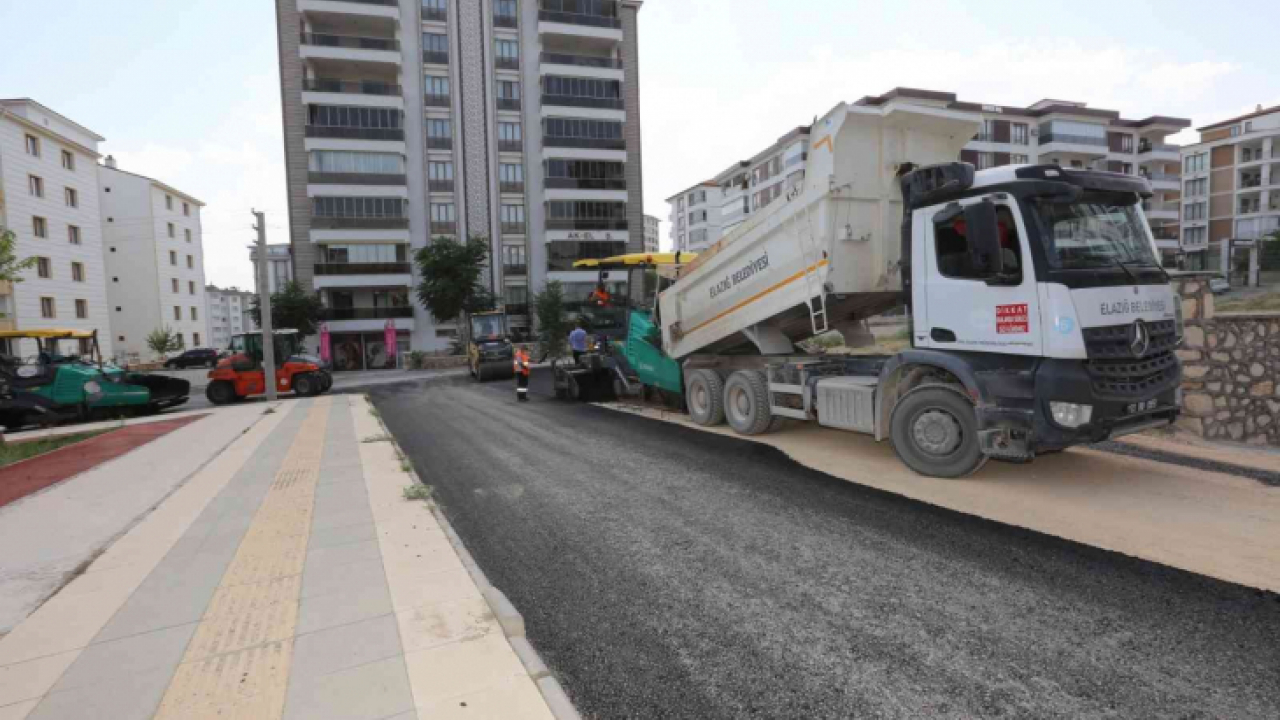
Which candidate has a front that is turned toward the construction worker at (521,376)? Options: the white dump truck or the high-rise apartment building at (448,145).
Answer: the high-rise apartment building

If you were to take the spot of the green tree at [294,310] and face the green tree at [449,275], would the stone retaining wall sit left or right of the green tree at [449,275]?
right

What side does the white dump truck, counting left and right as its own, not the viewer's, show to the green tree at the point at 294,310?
back

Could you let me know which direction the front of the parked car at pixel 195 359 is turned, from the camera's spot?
facing to the left of the viewer

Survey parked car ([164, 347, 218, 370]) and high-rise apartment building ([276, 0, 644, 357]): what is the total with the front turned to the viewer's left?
1

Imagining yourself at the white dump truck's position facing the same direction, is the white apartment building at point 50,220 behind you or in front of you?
behind

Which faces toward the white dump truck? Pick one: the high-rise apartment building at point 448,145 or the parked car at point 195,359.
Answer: the high-rise apartment building

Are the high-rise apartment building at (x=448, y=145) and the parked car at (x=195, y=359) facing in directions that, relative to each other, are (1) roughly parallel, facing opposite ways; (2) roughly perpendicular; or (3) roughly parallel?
roughly perpendicular

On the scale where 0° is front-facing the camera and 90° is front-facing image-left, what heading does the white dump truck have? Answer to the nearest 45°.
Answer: approximately 315°

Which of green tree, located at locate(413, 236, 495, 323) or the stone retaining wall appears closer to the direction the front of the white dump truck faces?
the stone retaining wall

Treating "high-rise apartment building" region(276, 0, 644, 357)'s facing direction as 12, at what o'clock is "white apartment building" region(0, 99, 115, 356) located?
The white apartment building is roughly at 3 o'clock from the high-rise apartment building.

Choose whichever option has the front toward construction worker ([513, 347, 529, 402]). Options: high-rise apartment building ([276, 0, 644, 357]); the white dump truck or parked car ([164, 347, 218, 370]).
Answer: the high-rise apartment building

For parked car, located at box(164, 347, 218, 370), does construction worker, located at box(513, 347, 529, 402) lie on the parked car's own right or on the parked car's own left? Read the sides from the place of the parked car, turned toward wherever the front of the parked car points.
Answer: on the parked car's own left
